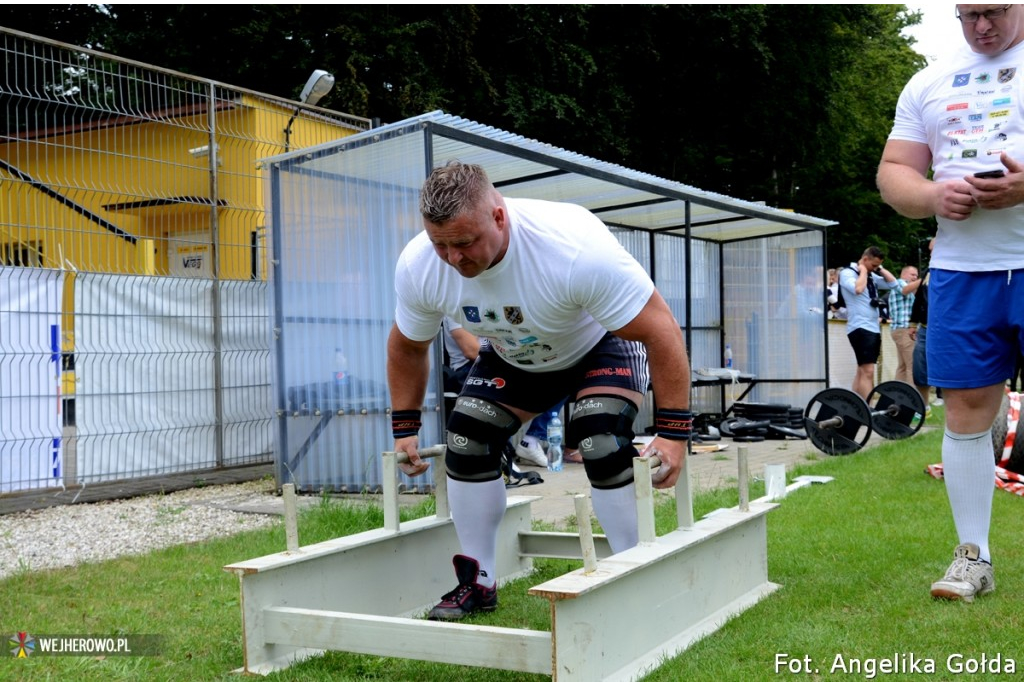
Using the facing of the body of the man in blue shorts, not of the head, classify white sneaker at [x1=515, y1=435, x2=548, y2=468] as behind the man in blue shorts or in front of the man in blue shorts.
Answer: behind

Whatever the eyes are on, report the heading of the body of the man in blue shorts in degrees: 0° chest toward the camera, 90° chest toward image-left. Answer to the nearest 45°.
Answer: approximately 0°

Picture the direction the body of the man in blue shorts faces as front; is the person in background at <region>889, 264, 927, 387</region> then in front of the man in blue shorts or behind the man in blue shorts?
behind

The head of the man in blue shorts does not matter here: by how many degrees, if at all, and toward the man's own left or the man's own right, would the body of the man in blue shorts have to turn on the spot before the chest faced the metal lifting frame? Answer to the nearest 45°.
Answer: approximately 45° to the man's own right

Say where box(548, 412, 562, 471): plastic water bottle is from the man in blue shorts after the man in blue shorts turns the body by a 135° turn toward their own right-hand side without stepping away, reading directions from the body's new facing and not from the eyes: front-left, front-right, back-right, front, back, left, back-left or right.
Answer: front

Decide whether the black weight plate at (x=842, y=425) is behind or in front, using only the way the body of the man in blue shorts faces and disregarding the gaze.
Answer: behind

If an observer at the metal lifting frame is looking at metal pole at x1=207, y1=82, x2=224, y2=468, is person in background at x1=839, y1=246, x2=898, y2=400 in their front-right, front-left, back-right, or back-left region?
front-right

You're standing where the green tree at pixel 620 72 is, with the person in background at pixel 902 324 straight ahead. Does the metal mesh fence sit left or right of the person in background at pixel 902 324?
right

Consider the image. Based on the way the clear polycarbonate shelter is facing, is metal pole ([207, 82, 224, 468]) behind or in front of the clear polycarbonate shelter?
behind

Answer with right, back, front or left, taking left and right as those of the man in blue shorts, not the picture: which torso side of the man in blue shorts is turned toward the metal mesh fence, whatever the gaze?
right

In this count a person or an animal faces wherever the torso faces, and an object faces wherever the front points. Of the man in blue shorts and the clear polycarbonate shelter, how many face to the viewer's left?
0

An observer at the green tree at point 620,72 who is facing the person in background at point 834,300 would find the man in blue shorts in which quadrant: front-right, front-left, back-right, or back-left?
front-right

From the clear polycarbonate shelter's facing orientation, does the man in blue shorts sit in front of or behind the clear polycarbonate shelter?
in front

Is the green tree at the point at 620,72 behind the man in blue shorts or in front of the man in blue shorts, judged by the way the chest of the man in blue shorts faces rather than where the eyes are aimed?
behind
